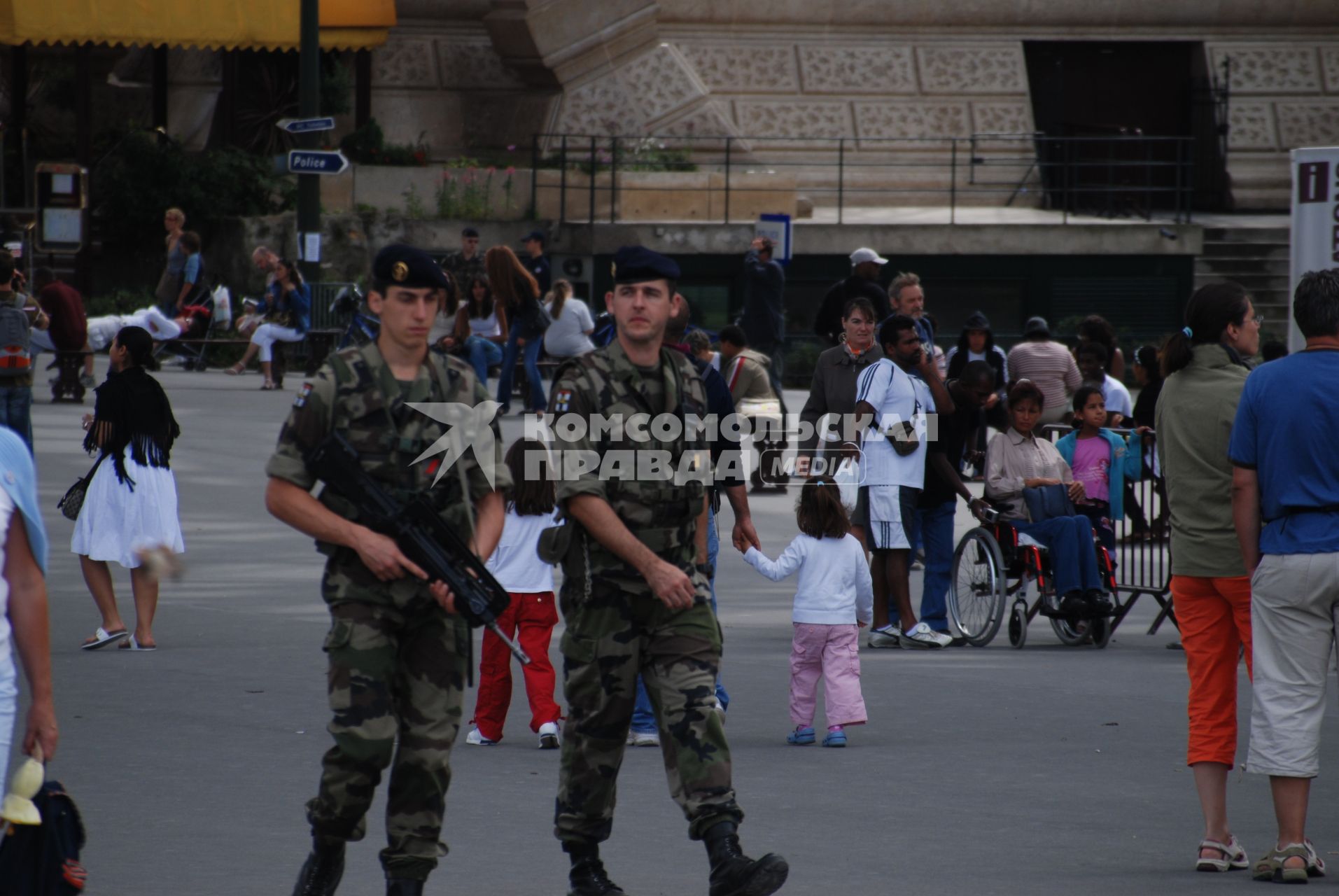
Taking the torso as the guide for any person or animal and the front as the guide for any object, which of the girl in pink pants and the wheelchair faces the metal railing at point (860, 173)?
the girl in pink pants

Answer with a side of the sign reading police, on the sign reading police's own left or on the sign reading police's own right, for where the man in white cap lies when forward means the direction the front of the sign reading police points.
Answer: on the sign reading police's own left

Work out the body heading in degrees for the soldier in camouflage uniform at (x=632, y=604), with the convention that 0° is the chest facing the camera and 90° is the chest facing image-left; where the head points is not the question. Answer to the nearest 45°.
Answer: approximately 315°

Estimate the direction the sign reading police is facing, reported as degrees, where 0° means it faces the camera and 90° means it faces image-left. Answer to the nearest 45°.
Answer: approximately 0°

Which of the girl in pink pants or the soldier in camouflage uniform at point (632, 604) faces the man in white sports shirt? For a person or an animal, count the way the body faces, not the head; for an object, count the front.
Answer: the girl in pink pants

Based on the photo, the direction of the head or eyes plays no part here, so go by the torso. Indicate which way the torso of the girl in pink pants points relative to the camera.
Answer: away from the camera

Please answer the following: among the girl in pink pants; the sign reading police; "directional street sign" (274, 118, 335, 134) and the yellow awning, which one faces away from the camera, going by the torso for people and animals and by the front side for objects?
the girl in pink pants

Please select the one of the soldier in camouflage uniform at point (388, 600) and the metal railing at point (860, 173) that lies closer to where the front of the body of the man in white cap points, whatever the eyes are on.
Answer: the soldier in camouflage uniform

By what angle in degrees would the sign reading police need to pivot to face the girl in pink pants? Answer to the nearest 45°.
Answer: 0° — it already faces them

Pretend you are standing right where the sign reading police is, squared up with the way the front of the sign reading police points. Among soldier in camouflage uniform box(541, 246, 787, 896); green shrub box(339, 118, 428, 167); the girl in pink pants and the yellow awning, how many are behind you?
2

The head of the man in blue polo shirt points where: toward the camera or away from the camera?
away from the camera
